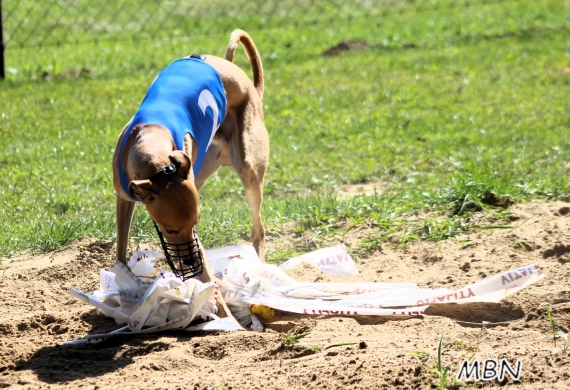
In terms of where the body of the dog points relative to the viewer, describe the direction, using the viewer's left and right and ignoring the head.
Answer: facing the viewer and to the left of the viewer
